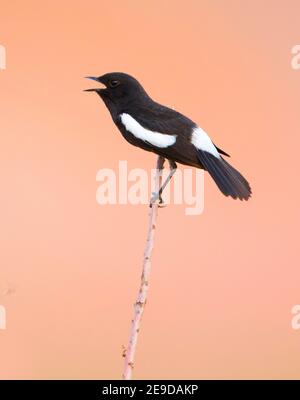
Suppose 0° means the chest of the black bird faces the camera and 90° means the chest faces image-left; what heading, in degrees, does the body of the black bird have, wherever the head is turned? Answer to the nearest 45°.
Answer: approximately 90°
